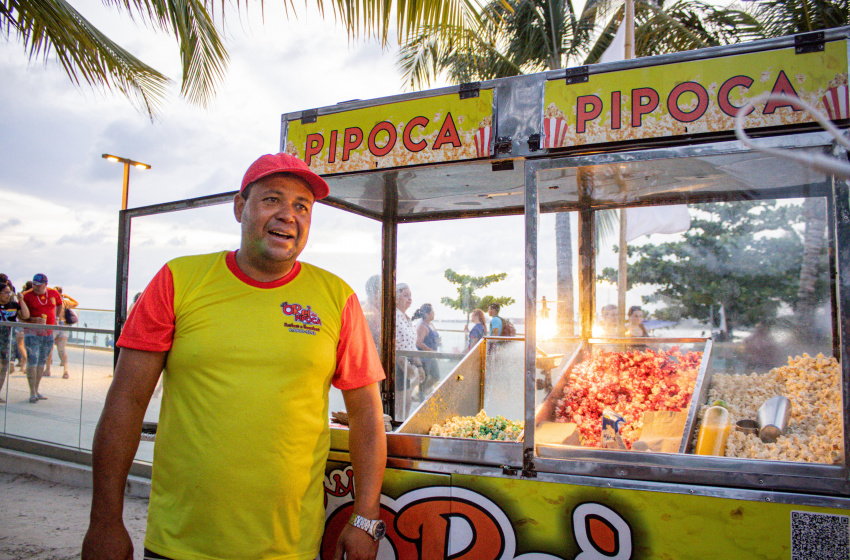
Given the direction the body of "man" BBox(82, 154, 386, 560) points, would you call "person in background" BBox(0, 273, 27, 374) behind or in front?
behind

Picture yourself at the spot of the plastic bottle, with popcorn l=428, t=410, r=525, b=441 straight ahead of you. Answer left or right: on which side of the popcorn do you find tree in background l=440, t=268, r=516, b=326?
right

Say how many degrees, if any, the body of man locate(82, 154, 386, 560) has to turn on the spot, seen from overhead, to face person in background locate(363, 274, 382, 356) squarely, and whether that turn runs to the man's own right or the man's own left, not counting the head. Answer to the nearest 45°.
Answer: approximately 135° to the man's own left

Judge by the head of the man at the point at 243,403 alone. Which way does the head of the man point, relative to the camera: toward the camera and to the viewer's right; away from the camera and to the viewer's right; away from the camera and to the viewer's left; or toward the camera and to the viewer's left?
toward the camera and to the viewer's right

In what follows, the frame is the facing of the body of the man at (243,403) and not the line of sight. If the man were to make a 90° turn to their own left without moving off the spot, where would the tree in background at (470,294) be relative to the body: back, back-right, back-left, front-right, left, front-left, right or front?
front-left

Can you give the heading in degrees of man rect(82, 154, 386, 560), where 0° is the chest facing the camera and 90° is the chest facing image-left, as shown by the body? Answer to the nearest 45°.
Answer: approximately 0°

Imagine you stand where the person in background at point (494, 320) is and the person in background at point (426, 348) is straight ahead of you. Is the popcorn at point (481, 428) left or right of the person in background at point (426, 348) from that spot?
left

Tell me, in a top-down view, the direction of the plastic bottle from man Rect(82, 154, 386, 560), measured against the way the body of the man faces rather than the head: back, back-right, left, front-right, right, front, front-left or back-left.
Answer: left

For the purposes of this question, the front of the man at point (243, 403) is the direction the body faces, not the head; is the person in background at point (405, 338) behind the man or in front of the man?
behind

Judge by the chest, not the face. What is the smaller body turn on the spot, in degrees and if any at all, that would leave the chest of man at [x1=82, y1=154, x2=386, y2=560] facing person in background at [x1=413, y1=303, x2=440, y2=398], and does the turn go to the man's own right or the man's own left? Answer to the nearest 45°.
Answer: approximately 135° to the man's own left

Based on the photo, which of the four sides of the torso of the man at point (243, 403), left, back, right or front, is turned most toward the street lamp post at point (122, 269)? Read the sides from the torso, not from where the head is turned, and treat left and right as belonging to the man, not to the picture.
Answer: back

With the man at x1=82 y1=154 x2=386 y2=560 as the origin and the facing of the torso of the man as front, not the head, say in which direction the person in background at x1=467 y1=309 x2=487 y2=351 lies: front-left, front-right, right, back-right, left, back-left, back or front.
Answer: back-left

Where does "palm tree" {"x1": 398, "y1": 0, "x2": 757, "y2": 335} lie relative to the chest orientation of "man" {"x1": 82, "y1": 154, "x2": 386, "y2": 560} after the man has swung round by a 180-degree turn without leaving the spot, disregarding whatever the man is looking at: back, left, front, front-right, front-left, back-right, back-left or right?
front-right

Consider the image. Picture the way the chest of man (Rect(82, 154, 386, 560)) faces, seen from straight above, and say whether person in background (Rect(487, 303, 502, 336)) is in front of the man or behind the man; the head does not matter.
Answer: behind
